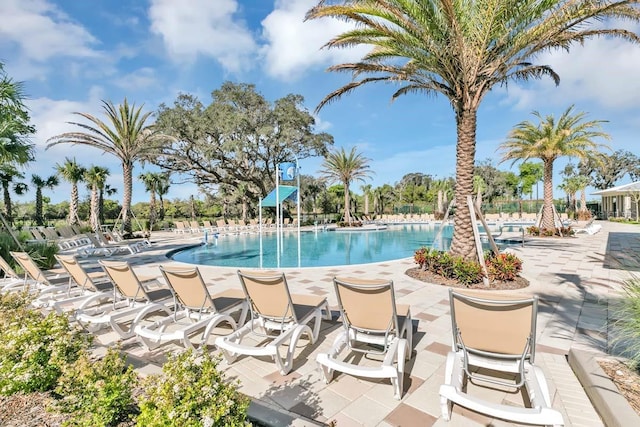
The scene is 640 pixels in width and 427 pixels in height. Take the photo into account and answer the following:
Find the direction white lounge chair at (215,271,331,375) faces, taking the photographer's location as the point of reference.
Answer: facing away from the viewer and to the right of the viewer

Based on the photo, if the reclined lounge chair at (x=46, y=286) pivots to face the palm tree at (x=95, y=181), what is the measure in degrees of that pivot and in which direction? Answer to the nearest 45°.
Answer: approximately 45° to its left

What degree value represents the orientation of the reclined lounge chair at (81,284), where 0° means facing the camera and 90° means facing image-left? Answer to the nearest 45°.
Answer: approximately 225°

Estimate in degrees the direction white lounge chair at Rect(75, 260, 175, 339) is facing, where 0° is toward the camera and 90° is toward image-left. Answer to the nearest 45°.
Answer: approximately 225°

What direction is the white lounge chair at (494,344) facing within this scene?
away from the camera

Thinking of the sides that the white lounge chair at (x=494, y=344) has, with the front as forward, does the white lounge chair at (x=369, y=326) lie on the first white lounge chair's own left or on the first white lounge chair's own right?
on the first white lounge chair's own left

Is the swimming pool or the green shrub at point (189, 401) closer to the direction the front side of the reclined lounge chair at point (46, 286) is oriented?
the swimming pool
